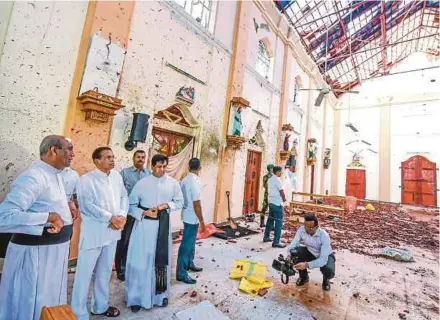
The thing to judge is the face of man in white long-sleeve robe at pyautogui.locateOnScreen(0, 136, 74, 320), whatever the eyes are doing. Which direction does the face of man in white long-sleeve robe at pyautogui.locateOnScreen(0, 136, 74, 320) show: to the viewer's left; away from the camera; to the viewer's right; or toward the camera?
to the viewer's right

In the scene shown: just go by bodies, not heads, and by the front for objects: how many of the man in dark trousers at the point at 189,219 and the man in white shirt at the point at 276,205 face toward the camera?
0

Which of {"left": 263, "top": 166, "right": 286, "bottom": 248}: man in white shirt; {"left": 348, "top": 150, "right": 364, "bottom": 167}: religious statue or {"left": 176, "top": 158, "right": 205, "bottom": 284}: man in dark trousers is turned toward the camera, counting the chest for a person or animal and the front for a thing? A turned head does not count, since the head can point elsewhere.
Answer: the religious statue

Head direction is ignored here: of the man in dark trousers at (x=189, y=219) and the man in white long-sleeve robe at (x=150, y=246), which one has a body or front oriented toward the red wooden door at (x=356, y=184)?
the man in dark trousers

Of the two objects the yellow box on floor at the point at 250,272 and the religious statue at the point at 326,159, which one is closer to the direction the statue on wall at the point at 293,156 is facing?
the yellow box on floor

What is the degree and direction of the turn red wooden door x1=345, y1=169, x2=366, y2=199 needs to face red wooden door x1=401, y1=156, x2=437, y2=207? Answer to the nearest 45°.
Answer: approximately 90° to its left

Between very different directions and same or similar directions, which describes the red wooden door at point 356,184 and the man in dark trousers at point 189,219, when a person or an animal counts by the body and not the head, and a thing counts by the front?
very different directions
